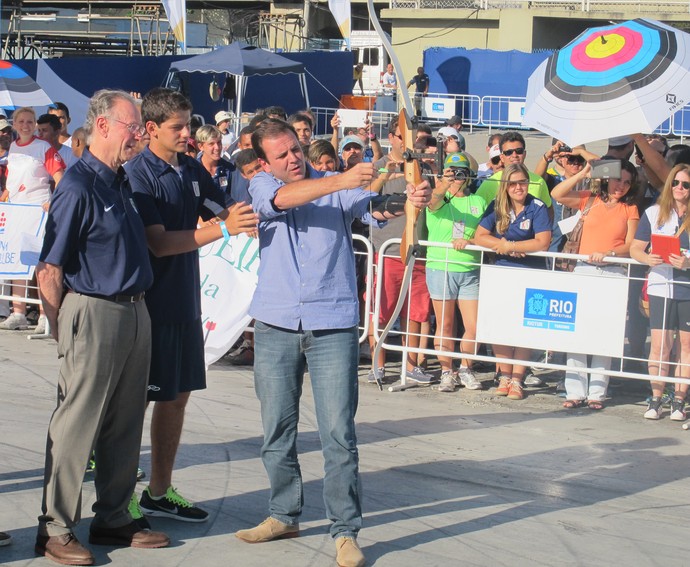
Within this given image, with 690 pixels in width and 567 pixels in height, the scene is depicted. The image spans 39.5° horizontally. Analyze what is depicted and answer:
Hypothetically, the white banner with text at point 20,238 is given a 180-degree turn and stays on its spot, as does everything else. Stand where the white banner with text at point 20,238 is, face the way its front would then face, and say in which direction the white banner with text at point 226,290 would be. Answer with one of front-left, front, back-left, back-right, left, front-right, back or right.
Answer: back-right

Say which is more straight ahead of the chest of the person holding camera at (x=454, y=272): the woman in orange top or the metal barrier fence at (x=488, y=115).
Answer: the woman in orange top

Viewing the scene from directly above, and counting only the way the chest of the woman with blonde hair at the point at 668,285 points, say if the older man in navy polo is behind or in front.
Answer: in front

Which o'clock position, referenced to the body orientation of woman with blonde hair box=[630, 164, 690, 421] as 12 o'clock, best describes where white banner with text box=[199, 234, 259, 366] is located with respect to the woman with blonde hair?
The white banner with text is roughly at 3 o'clock from the woman with blonde hair.

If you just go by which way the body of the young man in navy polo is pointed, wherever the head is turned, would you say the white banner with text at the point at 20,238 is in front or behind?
behind

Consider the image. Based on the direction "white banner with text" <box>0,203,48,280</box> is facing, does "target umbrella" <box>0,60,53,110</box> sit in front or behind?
behind

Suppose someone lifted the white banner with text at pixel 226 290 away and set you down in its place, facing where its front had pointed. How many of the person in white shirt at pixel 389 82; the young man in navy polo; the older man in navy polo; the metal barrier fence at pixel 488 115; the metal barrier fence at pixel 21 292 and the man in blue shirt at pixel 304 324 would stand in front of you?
3

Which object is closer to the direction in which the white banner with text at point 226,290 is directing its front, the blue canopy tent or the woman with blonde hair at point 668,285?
the woman with blonde hair

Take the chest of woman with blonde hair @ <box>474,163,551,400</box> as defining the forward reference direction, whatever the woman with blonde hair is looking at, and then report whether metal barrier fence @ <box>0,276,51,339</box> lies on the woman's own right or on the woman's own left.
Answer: on the woman's own right

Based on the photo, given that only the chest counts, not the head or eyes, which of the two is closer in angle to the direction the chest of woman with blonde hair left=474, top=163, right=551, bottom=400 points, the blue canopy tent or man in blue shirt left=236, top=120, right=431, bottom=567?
the man in blue shirt
